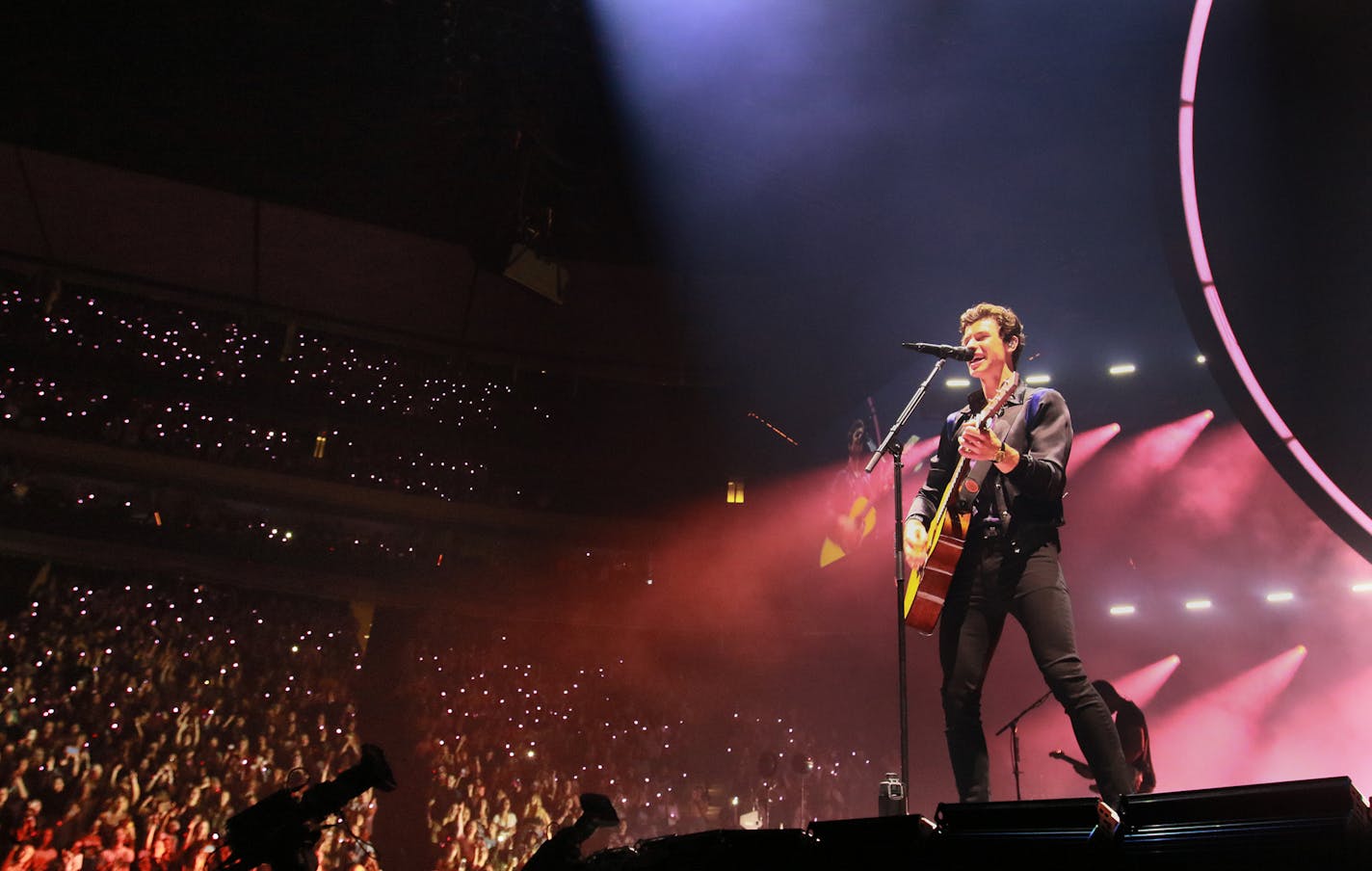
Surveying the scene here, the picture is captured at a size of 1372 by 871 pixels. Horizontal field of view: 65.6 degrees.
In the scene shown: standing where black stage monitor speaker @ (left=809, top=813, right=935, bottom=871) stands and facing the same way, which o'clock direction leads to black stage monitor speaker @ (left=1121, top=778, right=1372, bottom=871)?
black stage monitor speaker @ (left=1121, top=778, right=1372, bottom=871) is roughly at 4 o'clock from black stage monitor speaker @ (left=809, top=813, right=935, bottom=871).

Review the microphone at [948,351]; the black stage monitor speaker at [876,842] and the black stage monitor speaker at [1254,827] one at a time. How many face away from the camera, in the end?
2

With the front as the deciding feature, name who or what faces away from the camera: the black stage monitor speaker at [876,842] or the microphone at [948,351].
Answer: the black stage monitor speaker

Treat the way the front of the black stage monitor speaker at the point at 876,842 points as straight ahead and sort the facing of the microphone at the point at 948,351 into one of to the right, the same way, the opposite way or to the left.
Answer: to the right

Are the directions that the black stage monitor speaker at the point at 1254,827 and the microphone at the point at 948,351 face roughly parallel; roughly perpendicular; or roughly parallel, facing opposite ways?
roughly perpendicular

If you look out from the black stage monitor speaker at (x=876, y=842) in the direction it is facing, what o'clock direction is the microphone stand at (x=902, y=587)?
The microphone stand is roughly at 12 o'clock from the black stage monitor speaker.

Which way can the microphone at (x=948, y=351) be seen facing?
to the viewer's right

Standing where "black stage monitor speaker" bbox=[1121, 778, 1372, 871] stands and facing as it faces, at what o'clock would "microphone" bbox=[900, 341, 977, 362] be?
The microphone is roughly at 11 o'clock from the black stage monitor speaker.

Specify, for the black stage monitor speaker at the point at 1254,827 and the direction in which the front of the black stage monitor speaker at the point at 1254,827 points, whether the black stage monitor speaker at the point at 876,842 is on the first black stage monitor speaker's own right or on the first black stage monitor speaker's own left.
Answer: on the first black stage monitor speaker's own left

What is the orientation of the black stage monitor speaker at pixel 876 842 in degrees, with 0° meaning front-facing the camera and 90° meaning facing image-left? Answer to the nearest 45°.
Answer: approximately 180°

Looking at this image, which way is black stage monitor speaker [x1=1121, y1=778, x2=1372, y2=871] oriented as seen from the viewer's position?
away from the camera

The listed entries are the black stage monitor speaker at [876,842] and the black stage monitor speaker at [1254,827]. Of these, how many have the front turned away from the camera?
2

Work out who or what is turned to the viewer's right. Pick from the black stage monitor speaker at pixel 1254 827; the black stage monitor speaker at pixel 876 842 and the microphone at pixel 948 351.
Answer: the microphone

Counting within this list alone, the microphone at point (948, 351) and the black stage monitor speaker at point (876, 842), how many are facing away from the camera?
1
